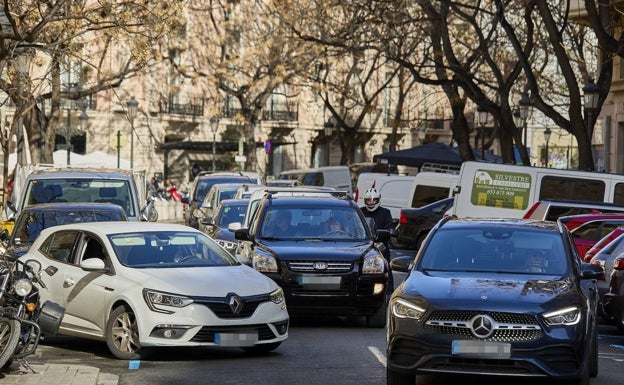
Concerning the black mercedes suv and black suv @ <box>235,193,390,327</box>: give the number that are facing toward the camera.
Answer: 2

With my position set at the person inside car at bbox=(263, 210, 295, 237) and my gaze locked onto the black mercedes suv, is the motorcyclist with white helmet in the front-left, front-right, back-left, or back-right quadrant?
back-left

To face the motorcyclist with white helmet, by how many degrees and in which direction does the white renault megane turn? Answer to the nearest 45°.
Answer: approximately 90° to its left

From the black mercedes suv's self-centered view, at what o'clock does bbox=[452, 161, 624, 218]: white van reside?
The white van is roughly at 6 o'clock from the black mercedes suv.

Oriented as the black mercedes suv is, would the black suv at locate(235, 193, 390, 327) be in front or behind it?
behind

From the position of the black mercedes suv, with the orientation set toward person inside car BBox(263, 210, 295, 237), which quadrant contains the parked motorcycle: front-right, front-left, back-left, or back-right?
front-left

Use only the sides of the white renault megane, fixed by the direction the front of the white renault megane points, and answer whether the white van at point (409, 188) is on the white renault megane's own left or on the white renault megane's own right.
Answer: on the white renault megane's own left

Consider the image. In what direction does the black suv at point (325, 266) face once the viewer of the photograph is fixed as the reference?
facing the viewer
